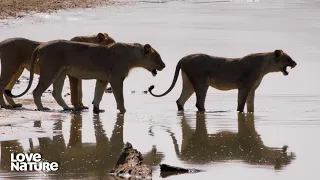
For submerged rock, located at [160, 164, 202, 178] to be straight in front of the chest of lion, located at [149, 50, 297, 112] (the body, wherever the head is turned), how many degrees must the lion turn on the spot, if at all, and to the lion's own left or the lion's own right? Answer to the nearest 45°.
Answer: approximately 90° to the lion's own right

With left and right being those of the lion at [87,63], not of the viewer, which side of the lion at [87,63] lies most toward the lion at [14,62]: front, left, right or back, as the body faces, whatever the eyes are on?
back

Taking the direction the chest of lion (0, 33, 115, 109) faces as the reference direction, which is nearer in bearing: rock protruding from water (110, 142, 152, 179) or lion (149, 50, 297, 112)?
the lion

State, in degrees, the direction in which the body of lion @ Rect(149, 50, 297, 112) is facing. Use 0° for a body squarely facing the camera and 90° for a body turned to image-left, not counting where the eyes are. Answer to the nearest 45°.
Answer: approximately 270°

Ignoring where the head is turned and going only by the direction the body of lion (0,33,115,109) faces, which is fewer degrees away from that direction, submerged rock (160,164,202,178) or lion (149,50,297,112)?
the lion

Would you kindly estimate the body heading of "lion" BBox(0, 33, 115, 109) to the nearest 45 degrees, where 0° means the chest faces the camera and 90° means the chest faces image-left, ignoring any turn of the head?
approximately 270°

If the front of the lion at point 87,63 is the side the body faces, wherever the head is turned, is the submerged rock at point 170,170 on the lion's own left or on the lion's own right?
on the lion's own right

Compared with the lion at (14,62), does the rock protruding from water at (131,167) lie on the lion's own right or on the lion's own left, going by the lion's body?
on the lion's own right

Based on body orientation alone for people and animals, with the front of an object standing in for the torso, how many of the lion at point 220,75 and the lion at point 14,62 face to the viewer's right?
2

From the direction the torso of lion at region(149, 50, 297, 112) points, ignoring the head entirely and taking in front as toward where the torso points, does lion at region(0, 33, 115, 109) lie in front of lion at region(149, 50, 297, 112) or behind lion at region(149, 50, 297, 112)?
behind

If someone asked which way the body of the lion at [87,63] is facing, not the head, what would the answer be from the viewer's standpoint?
to the viewer's right

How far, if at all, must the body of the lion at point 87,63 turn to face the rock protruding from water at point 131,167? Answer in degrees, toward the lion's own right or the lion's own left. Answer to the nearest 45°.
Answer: approximately 90° to the lion's own right
